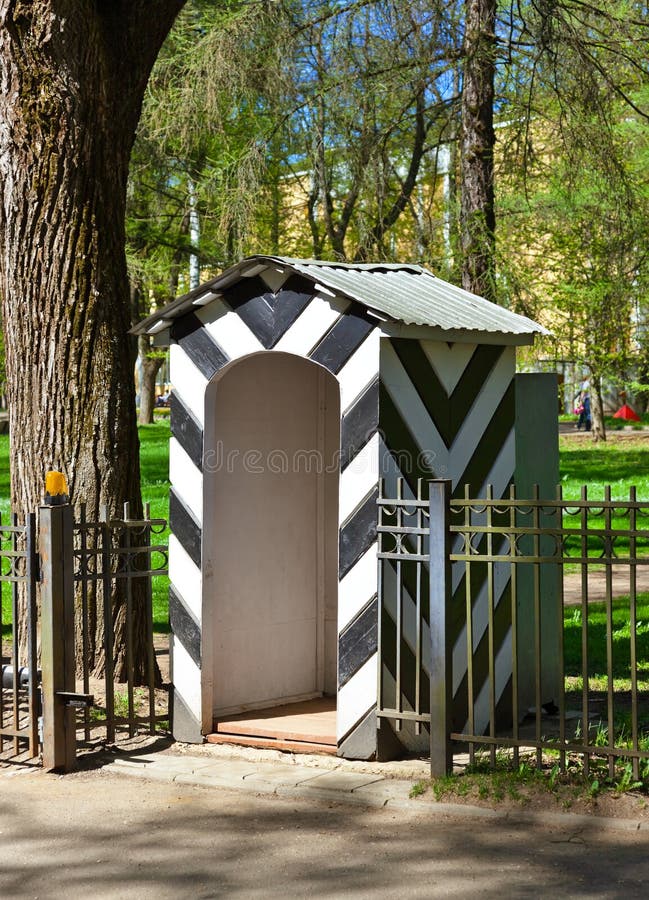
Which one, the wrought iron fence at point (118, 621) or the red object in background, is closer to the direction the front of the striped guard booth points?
the wrought iron fence

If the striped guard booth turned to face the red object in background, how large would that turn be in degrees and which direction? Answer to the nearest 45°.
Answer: approximately 135° to its right

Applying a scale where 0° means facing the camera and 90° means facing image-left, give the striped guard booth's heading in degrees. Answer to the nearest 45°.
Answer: approximately 45°

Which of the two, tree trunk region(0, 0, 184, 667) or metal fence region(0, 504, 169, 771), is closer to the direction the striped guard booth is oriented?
the metal fence

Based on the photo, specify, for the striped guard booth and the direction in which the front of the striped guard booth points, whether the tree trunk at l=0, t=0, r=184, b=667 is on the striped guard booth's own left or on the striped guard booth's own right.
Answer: on the striped guard booth's own right

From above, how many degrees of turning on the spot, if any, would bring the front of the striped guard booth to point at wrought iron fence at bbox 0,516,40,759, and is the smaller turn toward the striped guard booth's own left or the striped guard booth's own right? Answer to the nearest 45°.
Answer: approximately 45° to the striped guard booth's own right
